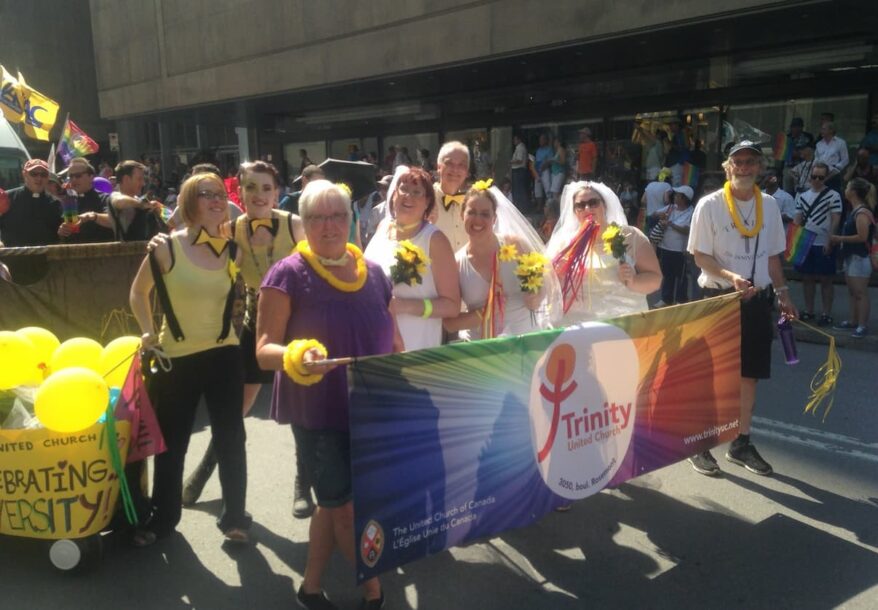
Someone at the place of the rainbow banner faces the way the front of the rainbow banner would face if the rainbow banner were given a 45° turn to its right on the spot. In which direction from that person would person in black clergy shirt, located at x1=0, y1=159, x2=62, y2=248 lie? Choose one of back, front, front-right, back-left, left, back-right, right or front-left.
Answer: back-right

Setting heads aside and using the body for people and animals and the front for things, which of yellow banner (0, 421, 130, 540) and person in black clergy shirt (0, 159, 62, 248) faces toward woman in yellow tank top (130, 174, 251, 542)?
the person in black clergy shirt

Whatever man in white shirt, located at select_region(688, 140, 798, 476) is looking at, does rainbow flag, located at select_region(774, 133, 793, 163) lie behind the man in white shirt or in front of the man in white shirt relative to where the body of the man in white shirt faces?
behind

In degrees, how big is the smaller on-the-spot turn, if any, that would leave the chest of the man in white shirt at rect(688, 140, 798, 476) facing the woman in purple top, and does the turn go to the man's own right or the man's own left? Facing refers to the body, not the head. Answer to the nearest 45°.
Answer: approximately 45° to the man's own right

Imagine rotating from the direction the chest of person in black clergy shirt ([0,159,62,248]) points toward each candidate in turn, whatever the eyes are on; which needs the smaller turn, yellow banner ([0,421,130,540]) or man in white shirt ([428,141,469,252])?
the yellow banner

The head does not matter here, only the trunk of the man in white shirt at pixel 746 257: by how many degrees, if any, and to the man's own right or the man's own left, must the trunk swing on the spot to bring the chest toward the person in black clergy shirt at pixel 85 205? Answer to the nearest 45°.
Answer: approximately 90° to the man's own right

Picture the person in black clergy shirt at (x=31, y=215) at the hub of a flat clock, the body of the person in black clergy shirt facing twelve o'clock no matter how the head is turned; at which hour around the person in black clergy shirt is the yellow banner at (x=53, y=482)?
The yellow banner is roughly at 12 o'clock from the person in black clergy shirt.

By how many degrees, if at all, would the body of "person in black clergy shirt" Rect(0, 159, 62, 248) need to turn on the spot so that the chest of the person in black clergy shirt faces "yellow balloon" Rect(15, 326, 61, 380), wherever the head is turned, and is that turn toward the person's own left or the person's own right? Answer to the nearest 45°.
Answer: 0° — they already face it

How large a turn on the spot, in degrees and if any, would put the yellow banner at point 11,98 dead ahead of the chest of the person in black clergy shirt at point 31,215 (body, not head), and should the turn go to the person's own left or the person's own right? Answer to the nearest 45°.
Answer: approximately 180°

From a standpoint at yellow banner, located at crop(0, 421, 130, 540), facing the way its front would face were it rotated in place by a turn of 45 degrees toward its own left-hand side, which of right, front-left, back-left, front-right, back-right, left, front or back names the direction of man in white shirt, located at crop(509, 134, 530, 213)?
left

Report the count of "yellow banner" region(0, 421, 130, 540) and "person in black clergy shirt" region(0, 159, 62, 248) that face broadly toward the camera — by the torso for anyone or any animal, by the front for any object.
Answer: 2

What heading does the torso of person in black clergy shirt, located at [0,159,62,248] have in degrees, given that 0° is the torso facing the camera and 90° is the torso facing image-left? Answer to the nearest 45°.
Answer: approximately 0°

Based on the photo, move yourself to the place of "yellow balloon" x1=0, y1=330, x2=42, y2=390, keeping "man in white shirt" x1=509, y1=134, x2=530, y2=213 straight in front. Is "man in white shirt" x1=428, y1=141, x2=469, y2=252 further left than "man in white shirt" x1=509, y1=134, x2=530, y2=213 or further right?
right

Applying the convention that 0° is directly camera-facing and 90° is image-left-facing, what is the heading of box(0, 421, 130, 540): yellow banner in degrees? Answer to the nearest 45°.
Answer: approximately 0°

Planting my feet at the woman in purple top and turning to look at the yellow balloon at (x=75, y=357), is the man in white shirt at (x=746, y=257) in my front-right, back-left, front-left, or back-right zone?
back-right
